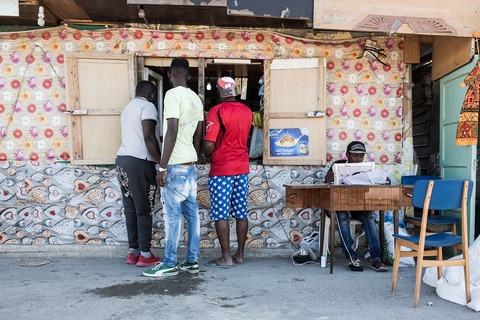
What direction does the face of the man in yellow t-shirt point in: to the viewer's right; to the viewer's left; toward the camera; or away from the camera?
away from the camera

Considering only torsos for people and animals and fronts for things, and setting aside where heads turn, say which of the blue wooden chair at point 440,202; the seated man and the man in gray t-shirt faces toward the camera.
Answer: the seated man

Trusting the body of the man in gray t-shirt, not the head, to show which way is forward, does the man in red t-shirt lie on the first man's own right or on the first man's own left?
on the first man's own right

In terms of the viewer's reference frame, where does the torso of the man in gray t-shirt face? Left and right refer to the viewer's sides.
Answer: facing away from the viewer and to the right of the viewer

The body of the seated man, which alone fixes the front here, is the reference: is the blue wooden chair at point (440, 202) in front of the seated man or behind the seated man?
in front

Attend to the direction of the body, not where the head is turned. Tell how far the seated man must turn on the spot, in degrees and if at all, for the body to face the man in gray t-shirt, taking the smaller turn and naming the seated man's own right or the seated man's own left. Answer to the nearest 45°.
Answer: approximately 90° to the seated man's own right

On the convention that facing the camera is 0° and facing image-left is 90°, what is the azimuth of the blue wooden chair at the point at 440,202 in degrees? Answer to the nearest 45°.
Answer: approximately 135°

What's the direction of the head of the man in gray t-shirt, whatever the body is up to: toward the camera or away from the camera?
away from the camera

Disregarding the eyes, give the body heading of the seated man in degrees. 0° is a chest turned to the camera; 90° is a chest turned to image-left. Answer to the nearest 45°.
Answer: approximately 0°

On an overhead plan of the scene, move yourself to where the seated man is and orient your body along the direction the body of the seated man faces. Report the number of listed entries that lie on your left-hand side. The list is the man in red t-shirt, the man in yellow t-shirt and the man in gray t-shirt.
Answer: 0

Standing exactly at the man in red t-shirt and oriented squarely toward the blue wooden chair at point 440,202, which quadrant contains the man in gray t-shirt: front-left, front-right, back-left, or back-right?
back-right

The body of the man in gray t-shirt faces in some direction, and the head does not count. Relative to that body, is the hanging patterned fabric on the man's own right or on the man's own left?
on the man's own right

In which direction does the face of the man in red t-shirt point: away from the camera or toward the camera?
away from the camera

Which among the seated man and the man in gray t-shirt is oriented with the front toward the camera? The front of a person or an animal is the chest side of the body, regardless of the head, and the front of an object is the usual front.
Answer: the seated man

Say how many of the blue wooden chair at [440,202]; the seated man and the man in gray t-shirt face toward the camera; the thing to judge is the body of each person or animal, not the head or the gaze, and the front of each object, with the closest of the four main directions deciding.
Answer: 1

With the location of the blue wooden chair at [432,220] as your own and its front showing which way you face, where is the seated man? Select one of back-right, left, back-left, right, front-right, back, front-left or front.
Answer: right
